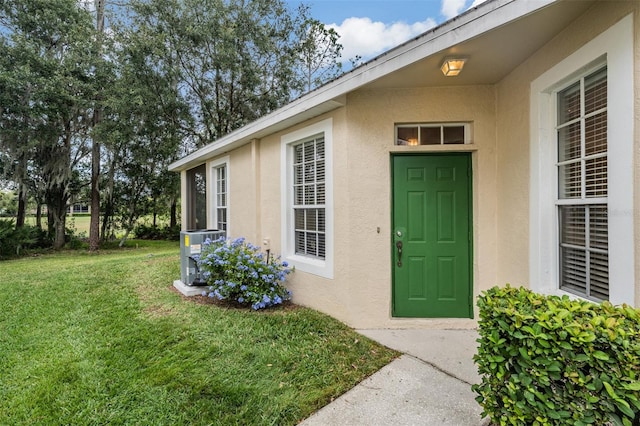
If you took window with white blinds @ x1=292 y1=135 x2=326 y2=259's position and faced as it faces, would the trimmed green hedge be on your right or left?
on your left

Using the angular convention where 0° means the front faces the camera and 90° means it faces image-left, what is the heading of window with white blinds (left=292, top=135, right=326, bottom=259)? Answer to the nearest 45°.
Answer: approximately 45°

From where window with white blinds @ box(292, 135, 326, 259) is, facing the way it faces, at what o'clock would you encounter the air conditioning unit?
The air conditioning unit is roughly at 2 o'clock from the window with white blinds.

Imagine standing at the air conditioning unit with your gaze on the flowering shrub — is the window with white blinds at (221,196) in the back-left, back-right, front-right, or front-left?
back-left
